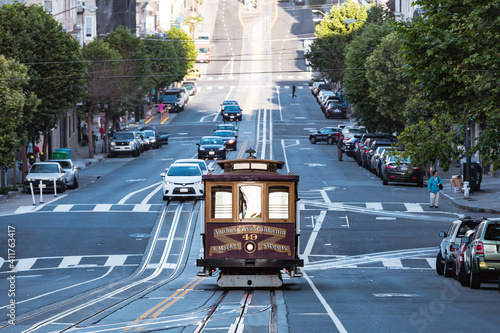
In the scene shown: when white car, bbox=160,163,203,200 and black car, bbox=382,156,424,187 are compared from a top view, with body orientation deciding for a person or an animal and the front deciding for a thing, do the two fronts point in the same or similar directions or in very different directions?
very different directions

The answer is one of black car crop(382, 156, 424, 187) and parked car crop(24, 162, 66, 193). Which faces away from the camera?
the black car

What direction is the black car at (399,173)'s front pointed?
away from the camera

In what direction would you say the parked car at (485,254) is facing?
away from the camera

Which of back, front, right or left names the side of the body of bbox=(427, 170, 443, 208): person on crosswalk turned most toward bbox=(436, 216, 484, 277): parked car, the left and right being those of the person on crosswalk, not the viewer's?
front

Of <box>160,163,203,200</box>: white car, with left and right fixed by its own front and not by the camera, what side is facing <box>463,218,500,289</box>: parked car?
front

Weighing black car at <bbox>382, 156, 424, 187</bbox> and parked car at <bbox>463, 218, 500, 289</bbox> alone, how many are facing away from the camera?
2

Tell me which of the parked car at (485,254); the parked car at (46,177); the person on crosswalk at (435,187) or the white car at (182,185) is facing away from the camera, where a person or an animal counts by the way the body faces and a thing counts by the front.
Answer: the parked car at (485,254)

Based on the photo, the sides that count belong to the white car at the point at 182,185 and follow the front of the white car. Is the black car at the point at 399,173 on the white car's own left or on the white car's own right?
on the white car's own left

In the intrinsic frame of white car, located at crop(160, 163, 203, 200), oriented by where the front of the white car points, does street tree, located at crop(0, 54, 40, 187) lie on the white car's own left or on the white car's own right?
on the white car's own right

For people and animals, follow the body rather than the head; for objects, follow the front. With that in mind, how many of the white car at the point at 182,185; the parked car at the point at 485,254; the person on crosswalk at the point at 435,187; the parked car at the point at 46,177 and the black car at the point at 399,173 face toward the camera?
3

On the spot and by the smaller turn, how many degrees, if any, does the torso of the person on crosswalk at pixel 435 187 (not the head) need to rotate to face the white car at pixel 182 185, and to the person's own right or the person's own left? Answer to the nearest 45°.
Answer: approximately 90° to the person's own right

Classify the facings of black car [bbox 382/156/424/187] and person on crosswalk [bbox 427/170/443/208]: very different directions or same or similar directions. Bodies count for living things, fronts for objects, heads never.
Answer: very different directions

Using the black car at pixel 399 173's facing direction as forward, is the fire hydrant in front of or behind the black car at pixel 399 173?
behind

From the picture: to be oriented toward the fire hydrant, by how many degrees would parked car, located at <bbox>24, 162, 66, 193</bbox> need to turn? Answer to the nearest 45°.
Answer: approximately 45° to its left
